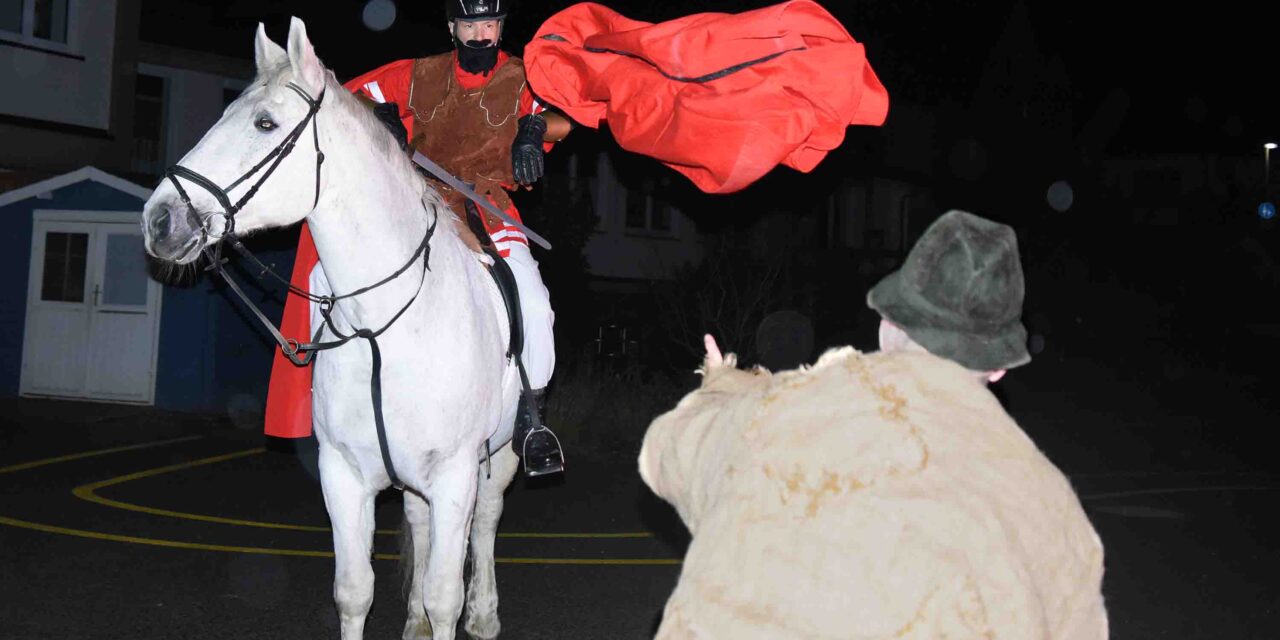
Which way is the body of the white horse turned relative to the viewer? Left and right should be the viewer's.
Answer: facing the viewer and to the left of the viewer

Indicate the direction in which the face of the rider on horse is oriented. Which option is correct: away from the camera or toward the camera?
toward the camera

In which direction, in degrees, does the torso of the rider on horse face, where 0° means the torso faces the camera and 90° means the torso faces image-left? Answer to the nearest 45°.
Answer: approximately 0°
